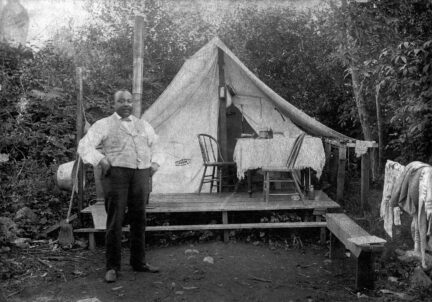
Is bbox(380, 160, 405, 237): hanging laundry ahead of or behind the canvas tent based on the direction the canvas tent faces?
ahead

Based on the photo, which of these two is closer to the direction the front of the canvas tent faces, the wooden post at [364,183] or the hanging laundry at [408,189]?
the hanging laundry

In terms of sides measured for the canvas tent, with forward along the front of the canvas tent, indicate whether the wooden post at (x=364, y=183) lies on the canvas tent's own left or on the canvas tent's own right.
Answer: on the canvas tent's own left

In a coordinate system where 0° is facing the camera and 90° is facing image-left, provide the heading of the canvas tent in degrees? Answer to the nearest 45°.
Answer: approximately 0°

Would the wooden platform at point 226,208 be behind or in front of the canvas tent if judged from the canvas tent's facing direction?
in front

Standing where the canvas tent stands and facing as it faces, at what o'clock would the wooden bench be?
The wooden bench is roughly at 11 o'clock from the canvas tent.

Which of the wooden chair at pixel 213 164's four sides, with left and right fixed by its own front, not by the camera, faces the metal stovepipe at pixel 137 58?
back

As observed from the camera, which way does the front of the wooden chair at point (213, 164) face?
facing away from the viewer and to the right of the viewer

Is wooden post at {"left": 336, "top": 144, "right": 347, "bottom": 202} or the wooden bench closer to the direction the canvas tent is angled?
the wooden bench

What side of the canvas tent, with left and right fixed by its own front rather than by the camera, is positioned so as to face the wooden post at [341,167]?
left

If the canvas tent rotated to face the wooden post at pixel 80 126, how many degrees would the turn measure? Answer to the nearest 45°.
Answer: approximately 45° to its right
